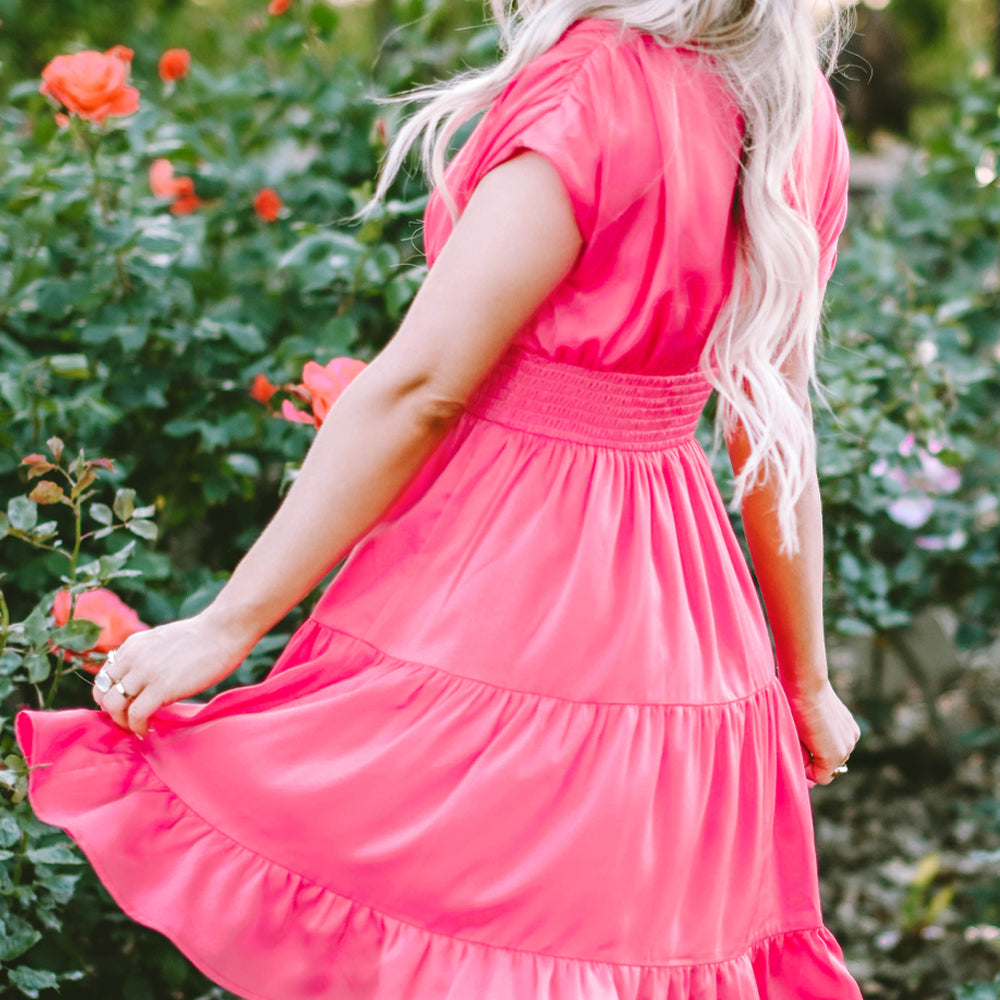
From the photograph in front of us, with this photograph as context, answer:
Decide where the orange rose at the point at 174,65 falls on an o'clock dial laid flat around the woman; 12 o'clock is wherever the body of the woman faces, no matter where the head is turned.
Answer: The orange rose is roughly at 1 o'clock from the woman.

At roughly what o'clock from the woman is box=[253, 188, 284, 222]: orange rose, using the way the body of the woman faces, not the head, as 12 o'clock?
The orange rose is roughly at 1 o'clock from the woman.

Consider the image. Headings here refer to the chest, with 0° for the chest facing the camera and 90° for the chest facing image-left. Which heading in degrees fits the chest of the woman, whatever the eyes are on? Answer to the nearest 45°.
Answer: approximately 135°
